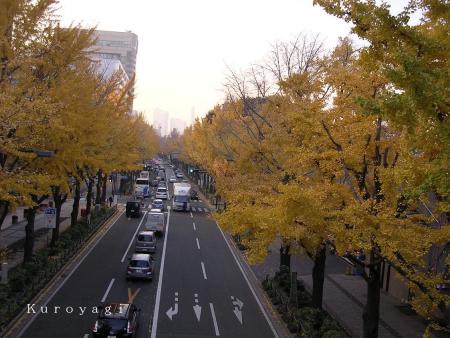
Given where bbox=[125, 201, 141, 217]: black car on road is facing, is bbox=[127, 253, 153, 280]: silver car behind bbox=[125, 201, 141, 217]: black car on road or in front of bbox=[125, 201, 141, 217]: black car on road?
behind

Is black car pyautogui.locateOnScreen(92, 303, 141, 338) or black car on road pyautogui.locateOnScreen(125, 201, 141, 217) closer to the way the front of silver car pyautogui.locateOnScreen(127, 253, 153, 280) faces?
the black car on road

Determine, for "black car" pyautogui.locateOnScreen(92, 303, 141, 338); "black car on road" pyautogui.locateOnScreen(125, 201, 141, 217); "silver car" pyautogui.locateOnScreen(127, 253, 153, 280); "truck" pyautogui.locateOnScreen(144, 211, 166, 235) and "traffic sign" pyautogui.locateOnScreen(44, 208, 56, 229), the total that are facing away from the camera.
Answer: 4

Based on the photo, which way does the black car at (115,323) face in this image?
away from the camera

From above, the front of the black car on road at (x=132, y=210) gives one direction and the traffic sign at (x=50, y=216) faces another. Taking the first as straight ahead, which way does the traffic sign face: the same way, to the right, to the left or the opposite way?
the opposite way

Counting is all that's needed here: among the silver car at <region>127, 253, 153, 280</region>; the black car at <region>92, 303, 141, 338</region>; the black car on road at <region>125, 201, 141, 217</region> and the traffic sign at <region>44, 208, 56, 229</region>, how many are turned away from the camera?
3

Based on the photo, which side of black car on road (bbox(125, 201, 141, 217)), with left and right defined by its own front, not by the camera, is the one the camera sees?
back

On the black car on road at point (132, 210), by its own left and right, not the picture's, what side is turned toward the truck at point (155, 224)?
back

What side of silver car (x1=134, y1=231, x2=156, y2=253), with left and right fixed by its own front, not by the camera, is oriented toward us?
back

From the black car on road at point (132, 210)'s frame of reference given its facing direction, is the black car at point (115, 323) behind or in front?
behind

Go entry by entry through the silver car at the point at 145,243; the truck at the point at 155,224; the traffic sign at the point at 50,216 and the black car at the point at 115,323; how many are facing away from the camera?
3

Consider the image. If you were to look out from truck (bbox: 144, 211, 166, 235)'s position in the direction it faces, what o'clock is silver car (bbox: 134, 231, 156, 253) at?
The silver car is roughly at 6 o'clock from the truck.

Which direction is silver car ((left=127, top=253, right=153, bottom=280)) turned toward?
away from the camera

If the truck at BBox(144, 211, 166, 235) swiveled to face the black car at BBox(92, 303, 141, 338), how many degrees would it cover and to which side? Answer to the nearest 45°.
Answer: approximately 180°

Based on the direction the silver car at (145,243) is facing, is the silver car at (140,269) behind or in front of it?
behind

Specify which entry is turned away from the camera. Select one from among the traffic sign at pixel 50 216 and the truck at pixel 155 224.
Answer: the truck

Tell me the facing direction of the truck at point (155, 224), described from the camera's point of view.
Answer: facing away from the viewer

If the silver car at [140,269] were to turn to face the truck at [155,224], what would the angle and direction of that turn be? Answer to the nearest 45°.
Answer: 0° — it already faces it

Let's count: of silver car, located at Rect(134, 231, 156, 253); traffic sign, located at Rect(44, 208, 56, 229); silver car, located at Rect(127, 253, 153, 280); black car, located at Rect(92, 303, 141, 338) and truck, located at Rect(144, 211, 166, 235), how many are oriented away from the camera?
4
